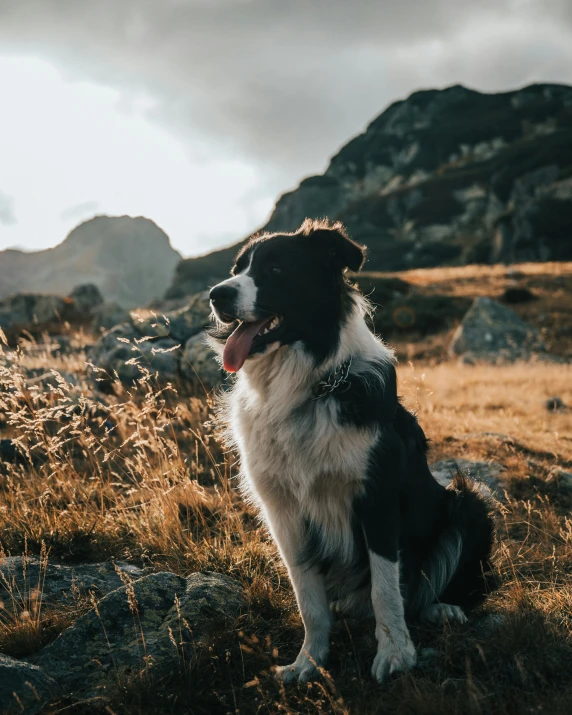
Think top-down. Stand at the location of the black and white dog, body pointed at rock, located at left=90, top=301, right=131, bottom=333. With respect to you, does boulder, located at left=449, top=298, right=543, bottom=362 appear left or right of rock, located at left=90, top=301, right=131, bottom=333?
right

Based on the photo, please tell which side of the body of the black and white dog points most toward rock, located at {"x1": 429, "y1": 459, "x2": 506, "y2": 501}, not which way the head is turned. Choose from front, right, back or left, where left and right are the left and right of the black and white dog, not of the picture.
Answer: back

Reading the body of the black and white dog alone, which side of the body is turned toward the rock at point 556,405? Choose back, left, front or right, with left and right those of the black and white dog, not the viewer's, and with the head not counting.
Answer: back

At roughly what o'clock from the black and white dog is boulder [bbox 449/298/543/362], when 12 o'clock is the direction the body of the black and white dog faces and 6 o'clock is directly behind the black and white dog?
The boulder is roughly at 5 o'clock from the black and white dog.

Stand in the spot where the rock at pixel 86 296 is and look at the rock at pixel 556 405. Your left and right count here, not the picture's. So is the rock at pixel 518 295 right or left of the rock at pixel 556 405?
left

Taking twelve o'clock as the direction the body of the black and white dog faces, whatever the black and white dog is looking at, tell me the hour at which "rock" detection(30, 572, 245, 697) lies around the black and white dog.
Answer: The rock is roughly at 1 o'clock from the black and white dog.

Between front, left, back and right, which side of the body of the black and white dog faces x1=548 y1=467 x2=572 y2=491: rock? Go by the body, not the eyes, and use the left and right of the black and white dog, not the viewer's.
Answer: back

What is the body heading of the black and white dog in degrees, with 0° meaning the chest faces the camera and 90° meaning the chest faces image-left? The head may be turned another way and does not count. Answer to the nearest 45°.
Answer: approximately 45°

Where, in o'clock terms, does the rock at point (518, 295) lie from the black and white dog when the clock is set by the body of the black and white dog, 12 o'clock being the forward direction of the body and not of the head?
The rock is roughly at 5 o'clock from the black and white dog.

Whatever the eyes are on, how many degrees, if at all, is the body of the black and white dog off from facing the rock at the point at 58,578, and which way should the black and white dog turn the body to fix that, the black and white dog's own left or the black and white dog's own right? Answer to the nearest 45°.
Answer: approximately 45° to the black and white dog's own right
